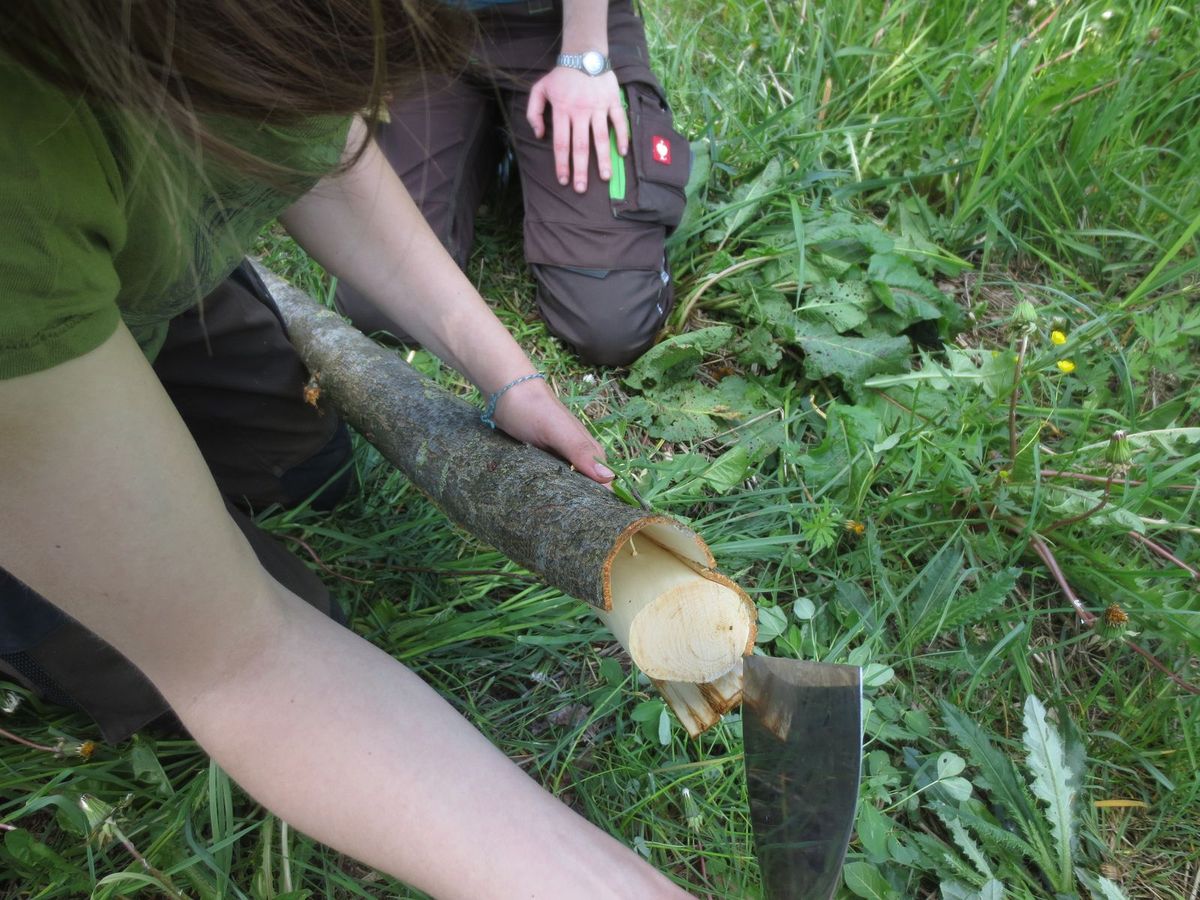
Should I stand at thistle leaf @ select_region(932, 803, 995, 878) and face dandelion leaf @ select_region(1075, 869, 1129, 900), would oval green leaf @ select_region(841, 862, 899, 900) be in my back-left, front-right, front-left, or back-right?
back-right

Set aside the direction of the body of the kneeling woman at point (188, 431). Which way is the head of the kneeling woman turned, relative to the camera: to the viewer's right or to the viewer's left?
to the viewer's right

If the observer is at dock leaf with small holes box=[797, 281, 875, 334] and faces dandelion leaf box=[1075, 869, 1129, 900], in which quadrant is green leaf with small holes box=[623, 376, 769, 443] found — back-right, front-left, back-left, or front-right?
front-right

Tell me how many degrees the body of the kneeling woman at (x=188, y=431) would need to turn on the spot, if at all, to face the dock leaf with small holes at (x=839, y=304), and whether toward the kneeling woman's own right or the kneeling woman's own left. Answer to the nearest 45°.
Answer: approximately 90° to the kneeling woman's own left

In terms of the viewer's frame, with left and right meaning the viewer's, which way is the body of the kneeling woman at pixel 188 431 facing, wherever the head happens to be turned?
facing the viewer and to the right of the viewer
